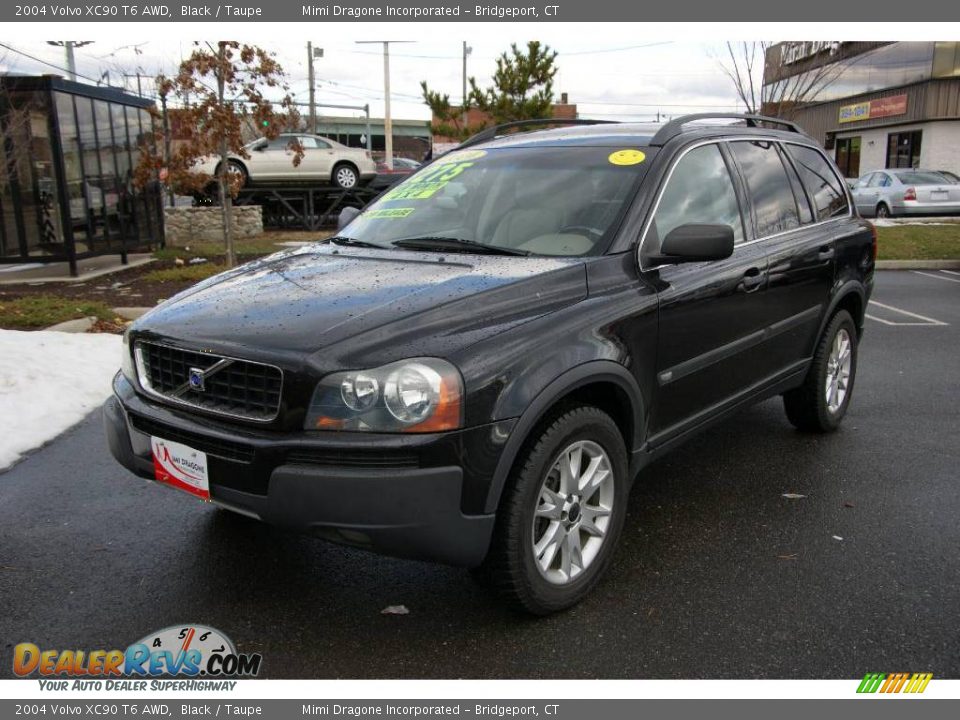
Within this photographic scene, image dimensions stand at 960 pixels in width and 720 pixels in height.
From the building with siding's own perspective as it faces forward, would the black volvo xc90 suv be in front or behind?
in front

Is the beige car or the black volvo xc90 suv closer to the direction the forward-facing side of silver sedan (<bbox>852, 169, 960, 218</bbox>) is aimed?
the beige car

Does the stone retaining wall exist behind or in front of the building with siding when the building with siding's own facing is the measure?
in front

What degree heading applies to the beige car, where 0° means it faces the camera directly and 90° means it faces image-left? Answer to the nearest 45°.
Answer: approximately 90°

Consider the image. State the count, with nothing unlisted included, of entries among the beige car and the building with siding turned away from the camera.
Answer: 0

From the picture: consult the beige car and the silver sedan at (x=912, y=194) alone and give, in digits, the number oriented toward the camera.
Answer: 0

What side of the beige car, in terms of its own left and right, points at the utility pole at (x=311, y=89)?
right

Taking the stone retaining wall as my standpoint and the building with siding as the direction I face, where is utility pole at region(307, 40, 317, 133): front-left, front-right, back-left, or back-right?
front-left

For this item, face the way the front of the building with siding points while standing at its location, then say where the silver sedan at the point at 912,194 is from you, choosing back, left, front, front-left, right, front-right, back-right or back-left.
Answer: front-left

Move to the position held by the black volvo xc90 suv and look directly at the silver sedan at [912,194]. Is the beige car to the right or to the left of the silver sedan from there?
left

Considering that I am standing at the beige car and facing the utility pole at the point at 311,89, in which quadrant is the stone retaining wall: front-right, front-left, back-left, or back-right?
back-left

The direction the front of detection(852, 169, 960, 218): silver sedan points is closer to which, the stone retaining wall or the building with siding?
the building with siding

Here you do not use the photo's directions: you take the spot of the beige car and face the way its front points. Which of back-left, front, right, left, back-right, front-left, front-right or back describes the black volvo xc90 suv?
left

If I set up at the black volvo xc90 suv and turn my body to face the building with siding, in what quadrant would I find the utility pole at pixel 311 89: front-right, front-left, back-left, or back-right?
front-left

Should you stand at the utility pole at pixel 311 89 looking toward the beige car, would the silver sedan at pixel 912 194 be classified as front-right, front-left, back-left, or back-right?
front-left
